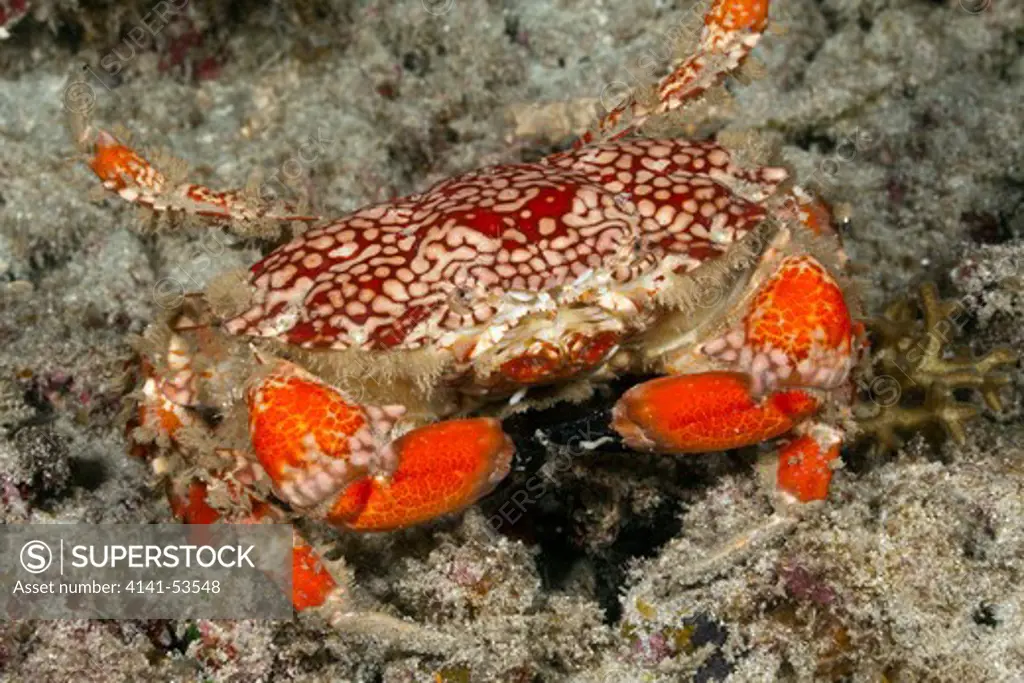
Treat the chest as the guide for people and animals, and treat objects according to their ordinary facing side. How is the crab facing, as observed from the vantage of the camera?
facing the viewer
